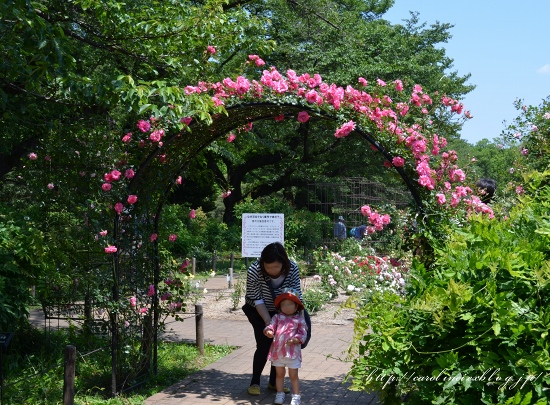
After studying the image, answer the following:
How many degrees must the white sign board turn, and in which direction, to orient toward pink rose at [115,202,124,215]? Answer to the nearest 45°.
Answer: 0° — it already faces it

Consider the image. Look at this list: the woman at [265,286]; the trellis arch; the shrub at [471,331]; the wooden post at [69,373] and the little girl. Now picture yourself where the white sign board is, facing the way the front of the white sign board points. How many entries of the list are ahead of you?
5

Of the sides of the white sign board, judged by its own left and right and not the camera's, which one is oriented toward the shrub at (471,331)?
front

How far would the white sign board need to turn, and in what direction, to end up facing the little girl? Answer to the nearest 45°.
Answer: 0° — it already faces them

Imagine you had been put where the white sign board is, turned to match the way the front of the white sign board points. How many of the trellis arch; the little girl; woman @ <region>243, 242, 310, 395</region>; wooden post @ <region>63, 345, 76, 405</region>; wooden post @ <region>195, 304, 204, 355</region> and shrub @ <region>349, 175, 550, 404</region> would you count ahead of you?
6

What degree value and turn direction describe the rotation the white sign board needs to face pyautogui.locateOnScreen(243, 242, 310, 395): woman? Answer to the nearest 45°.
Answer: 0° — it already faces them

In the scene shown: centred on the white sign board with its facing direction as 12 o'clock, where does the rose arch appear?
The rose arch is roughly at 12 o'clock from the white sign board.

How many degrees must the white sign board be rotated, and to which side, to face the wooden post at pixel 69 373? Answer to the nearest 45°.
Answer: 0° — it already faces it

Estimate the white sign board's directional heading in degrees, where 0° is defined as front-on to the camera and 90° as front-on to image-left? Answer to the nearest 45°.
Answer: approximately 0°

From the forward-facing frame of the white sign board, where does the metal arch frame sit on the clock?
The metal arch frame is roughly at 12 o'clock from the white sign board.

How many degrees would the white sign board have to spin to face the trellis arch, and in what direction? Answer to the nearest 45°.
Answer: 0° — it already faces it
